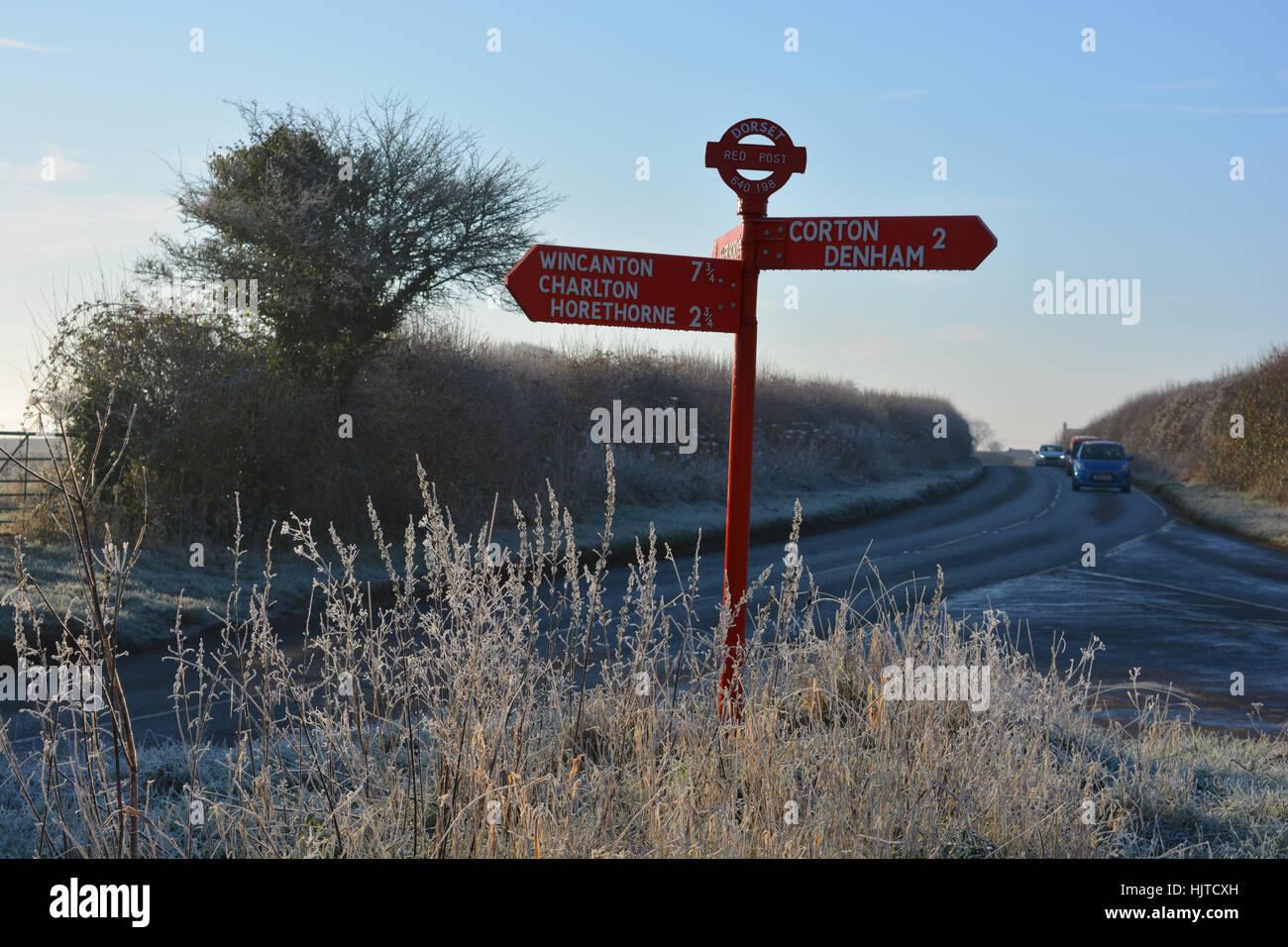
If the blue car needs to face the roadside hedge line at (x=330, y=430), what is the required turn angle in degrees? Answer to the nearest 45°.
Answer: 0° — it already faces it

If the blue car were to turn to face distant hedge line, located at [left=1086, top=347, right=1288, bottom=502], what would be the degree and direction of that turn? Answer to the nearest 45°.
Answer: approximately 45° to its left

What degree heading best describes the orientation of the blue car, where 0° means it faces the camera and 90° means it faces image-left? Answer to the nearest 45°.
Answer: approximately 0°

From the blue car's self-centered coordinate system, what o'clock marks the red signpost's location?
The red signpost is roughly at 12 o'clock from the blue car.

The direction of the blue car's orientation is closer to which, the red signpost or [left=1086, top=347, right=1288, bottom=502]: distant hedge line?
the red signpost
